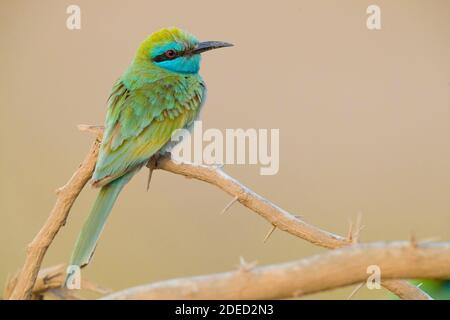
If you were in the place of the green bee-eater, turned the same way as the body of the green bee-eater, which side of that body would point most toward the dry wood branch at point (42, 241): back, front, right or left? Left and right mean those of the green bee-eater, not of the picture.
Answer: back

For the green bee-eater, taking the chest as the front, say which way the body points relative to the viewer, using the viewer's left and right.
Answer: facing away from the viewer and to the right of the viewer

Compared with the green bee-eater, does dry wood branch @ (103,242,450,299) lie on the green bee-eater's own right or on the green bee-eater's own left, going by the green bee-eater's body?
on the green bee-eater's own right
